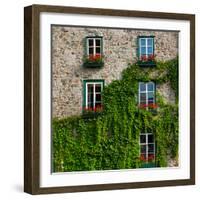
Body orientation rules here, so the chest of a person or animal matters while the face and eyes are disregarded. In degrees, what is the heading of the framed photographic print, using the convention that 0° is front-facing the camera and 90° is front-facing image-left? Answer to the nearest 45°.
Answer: approximately 315°
